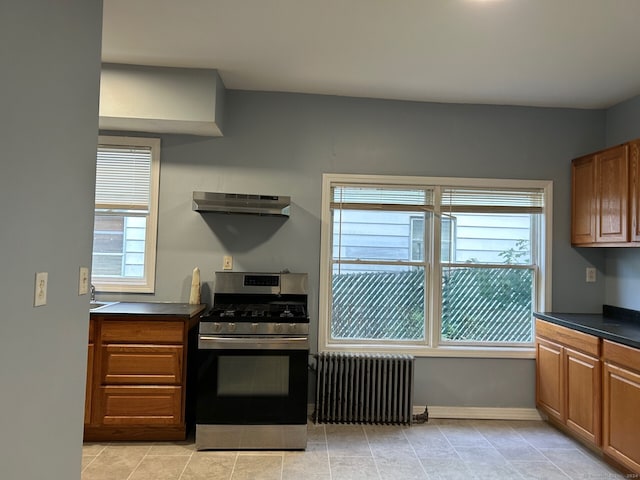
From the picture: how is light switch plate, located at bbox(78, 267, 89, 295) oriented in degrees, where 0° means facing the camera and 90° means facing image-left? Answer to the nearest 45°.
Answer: approximately 315°

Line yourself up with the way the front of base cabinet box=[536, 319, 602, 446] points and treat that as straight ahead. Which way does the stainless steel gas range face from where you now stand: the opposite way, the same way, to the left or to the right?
to the left

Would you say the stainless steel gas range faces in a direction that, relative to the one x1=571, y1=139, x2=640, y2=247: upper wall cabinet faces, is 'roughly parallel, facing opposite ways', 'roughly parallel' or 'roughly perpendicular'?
roughly perpendicular

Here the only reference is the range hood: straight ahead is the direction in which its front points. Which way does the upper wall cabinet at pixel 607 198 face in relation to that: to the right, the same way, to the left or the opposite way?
to the right

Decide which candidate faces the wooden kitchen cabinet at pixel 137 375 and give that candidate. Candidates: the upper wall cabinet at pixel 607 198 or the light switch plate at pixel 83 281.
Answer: the upper wall cabinet

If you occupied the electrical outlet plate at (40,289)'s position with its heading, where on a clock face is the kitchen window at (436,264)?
The kitchen window is roughly at 10 o'clock from the electrical outlet plate.

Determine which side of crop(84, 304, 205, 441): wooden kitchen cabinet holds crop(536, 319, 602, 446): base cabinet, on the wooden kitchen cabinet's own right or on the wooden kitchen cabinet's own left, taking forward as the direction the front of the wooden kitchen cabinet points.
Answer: on the wooden kitchen cabinet's own left

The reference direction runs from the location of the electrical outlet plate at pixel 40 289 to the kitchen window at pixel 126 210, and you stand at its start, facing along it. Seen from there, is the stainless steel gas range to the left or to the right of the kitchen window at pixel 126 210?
right

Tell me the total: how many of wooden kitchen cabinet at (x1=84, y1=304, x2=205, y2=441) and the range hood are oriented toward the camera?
2

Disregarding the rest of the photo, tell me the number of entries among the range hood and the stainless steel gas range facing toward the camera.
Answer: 2

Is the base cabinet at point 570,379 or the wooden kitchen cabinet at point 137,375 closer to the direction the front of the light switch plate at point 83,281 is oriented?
the base cabinet
